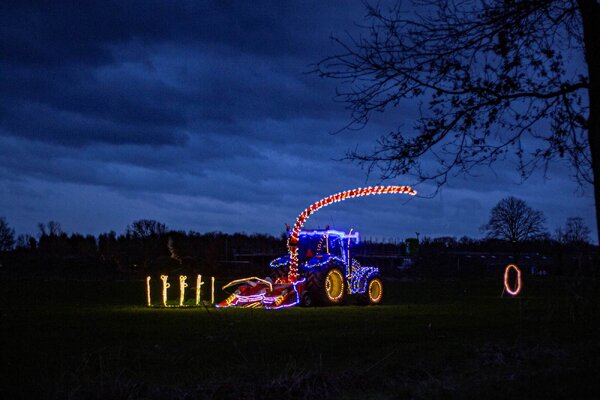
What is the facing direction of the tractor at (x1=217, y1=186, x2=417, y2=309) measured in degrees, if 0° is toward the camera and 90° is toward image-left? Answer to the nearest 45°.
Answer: approximately 225°
